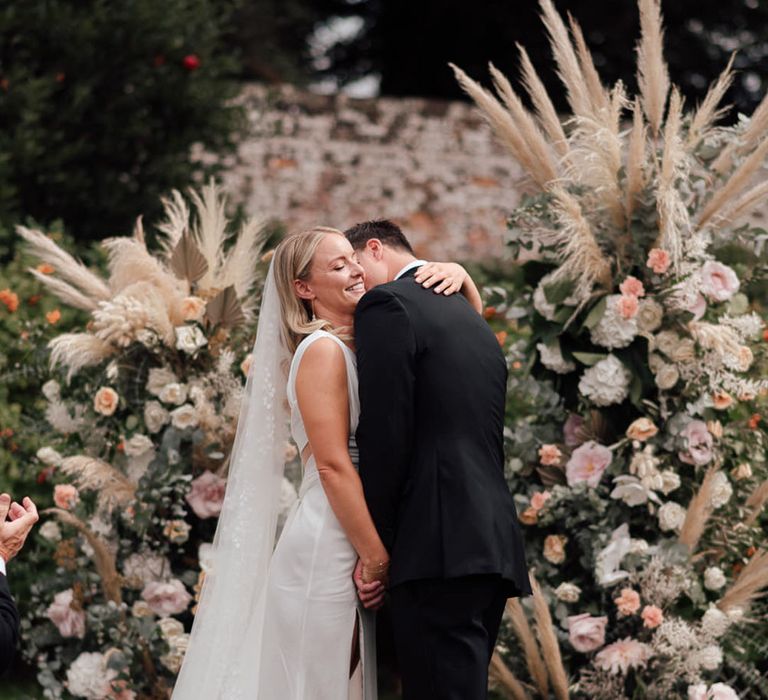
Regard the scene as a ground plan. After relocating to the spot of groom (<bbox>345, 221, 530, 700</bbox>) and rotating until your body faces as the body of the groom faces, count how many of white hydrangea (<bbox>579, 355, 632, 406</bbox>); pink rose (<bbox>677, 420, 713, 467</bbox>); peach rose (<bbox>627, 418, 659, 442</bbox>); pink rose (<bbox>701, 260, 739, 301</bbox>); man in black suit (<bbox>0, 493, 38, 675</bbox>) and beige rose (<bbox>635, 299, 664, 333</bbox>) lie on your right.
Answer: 5

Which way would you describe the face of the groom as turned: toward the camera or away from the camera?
away from the camera

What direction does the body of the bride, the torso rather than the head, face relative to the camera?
to the viewer's right

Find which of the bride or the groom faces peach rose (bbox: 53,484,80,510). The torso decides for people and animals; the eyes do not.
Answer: the groom

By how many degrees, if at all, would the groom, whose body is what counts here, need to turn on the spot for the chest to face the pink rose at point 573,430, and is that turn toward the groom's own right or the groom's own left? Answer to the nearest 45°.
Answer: approximately 90° to the groom's own right

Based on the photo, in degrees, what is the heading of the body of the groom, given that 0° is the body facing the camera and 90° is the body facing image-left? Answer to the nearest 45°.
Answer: approximately 135°

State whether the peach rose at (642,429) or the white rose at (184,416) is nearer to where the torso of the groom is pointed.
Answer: the white rose

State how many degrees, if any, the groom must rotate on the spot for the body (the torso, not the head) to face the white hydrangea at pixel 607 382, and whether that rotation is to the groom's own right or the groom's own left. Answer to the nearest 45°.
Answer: approximately 90° to the groom's own right

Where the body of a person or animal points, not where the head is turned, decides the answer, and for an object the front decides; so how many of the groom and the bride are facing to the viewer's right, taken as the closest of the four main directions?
1

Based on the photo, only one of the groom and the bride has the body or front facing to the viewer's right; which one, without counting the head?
the bride
